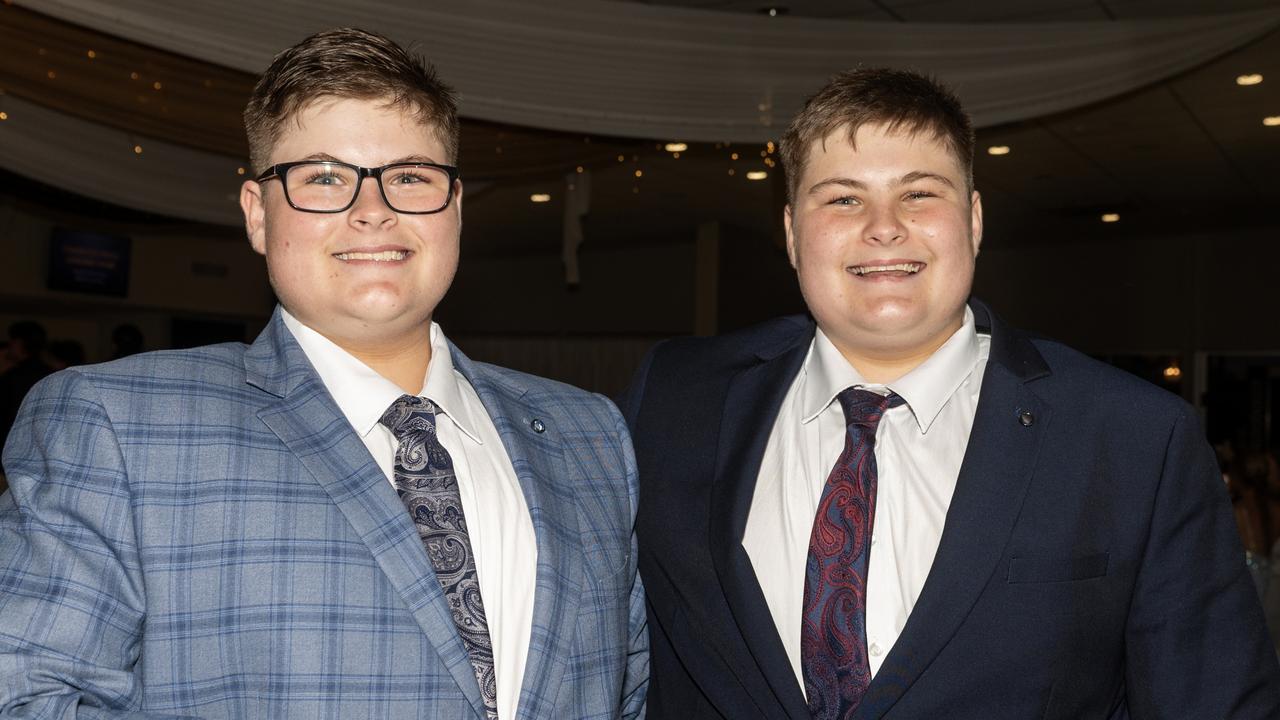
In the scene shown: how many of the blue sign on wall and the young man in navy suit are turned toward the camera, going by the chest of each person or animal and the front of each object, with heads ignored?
2

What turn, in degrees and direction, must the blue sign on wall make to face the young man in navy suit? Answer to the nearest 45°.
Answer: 0° — it already faces them

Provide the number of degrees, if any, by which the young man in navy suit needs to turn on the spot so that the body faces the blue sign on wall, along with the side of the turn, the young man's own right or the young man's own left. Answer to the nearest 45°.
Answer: approximately 135° to the young man's own right

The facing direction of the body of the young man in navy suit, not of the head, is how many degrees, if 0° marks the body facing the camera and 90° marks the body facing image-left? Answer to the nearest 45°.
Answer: approximately 0°

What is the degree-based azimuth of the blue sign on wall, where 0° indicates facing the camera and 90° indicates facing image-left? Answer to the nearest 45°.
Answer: approximately 0°
